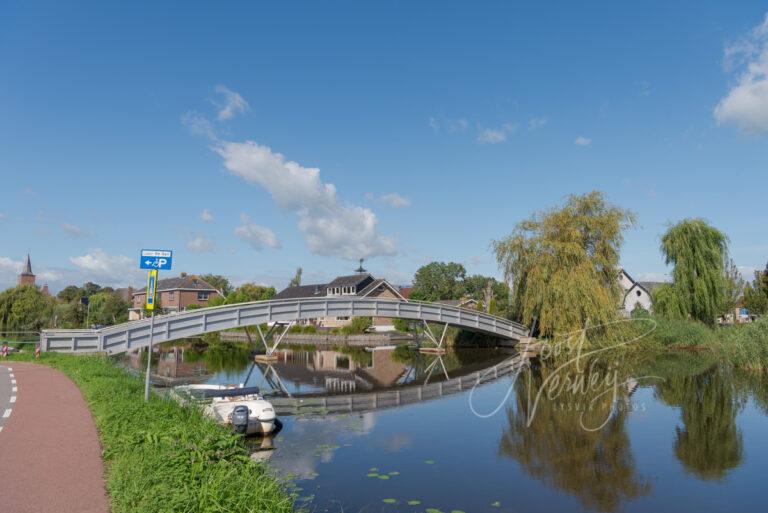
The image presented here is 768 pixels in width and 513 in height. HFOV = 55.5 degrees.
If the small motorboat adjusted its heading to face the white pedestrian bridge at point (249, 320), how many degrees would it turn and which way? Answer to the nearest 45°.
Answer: approximately 45° to its right

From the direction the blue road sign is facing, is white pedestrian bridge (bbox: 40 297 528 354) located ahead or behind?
behind

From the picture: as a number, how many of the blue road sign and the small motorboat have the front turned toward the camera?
1

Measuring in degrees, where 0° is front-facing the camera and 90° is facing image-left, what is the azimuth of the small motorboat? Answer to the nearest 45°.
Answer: approximately 135°

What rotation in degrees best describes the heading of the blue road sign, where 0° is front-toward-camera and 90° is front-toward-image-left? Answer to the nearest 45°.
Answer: approximately 0°

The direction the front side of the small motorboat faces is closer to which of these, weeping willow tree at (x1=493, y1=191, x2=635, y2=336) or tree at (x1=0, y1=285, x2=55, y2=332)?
the tree

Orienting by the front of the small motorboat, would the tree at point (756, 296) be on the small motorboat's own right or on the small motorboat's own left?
on the small motorboat's own right

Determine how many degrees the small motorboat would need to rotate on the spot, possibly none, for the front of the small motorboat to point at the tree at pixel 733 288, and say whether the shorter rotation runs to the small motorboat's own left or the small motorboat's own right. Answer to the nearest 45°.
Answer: approximately 90° to the small motorboat's own right

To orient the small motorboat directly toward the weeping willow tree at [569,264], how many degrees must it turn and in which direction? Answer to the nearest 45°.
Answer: approximately 90° to its right
